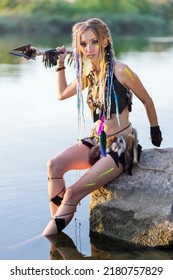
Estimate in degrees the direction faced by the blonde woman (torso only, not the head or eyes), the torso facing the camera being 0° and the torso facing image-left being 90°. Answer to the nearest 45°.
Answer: approximately 45°
